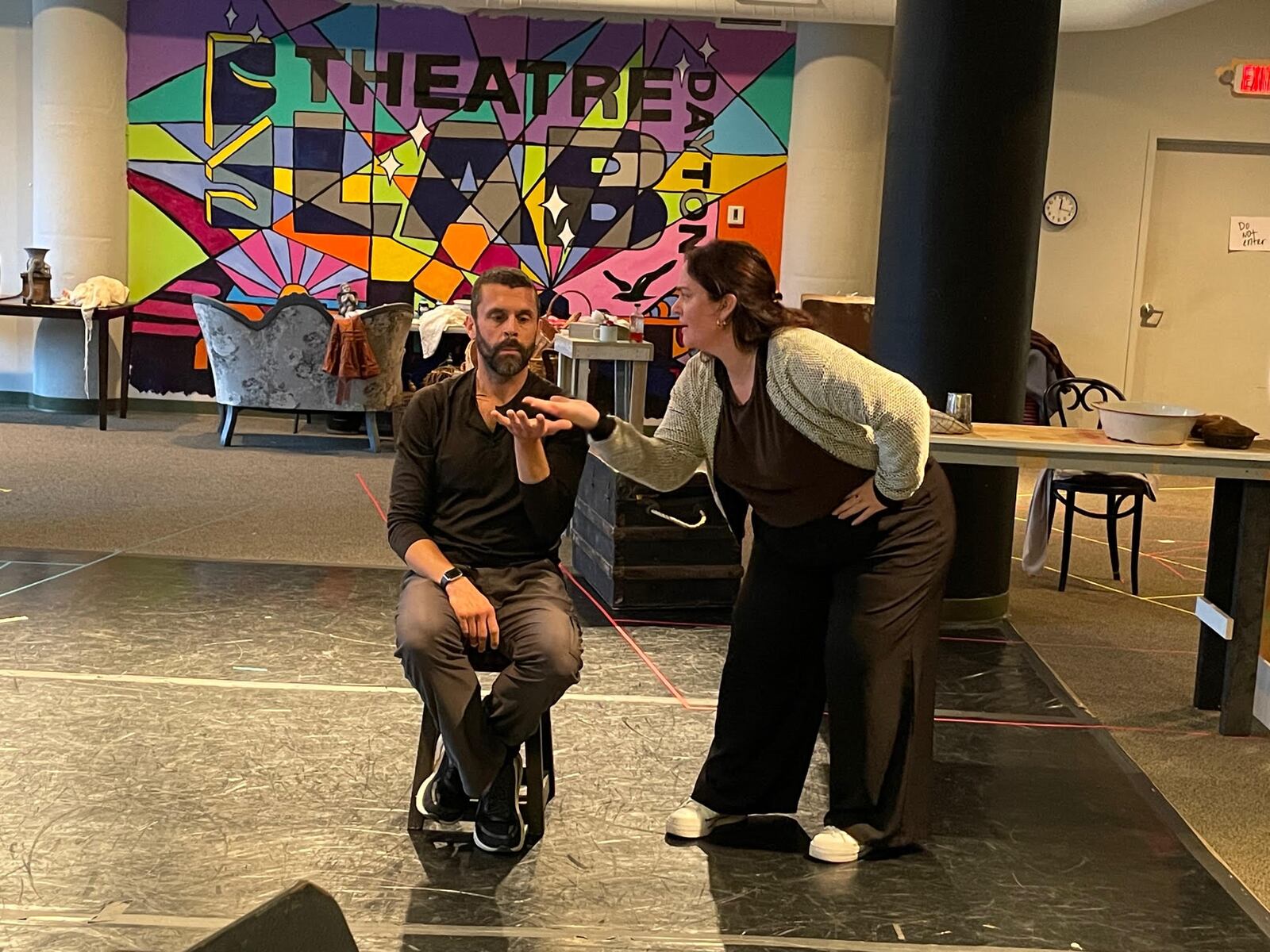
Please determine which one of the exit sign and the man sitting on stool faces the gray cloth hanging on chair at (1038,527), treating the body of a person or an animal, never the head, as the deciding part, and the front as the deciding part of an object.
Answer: the exit sign

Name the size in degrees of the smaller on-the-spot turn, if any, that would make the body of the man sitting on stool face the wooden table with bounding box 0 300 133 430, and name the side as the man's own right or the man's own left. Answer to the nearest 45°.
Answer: approximately 180°

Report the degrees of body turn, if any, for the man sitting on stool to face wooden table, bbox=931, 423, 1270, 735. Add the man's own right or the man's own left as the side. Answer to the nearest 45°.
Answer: approximately 90° to the man's own left

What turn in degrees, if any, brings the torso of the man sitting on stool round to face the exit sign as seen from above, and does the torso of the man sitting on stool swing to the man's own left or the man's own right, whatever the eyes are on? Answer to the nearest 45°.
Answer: approximately 135° to the man's own left

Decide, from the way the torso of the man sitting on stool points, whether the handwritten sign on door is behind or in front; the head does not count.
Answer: behind

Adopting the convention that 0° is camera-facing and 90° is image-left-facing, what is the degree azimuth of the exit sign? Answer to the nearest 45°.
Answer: approximately 0°

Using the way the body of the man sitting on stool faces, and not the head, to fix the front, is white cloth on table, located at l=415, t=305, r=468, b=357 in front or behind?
behind

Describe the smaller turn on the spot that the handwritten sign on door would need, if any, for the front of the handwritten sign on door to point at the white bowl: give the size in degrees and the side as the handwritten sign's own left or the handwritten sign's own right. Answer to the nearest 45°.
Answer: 0° — it already faces it
